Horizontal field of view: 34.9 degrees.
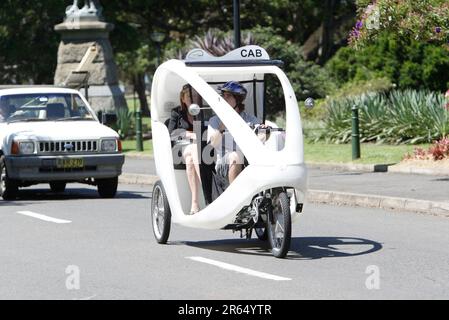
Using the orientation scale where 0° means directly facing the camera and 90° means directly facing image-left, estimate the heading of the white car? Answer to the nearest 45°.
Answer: approximately 315°

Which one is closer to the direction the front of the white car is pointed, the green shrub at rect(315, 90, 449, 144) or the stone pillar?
the green shrub

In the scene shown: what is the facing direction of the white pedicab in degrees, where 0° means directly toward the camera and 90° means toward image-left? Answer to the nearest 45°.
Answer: approximately 315°

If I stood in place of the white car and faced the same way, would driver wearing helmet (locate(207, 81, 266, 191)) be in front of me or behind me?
in front

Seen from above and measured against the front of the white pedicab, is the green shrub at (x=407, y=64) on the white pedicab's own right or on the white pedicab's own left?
on the white pedicab's own left

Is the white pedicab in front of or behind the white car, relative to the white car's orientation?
in front
